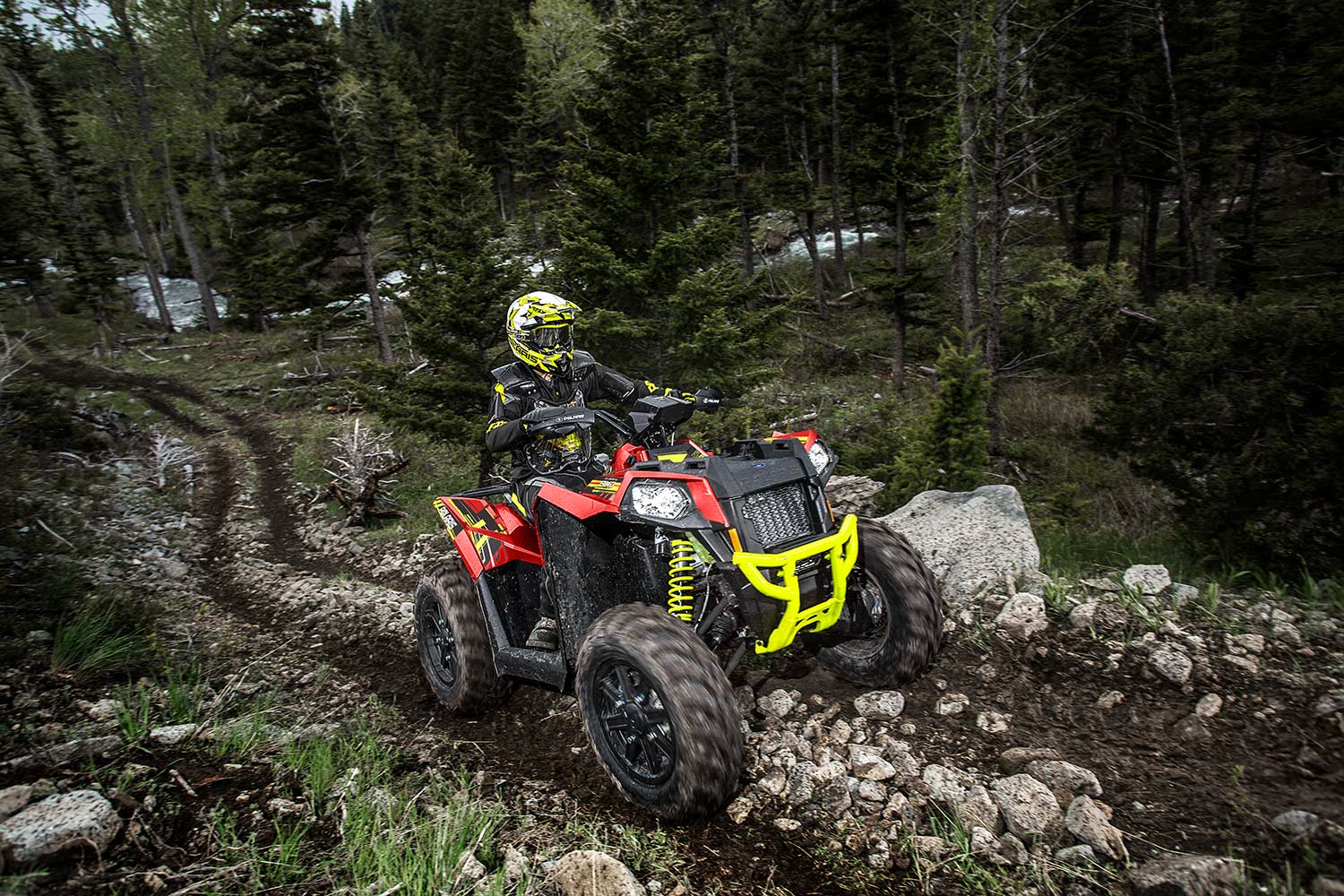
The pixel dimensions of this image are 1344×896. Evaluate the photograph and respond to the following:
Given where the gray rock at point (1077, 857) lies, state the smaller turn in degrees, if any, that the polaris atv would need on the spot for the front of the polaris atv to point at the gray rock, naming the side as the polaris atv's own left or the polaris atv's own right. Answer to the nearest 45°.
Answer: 0° — it already faces it

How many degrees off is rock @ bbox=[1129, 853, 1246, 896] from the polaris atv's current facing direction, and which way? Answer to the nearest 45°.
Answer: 0° — it already faces it

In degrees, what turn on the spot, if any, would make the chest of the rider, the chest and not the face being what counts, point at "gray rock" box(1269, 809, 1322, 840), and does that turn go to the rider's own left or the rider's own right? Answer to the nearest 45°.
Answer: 0° — they already face it

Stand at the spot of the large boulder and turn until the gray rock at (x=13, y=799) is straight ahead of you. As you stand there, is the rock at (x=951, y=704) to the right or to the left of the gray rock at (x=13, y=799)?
left

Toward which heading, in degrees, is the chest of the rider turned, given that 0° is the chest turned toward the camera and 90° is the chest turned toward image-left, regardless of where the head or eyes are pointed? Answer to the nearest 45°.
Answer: approximately 315°

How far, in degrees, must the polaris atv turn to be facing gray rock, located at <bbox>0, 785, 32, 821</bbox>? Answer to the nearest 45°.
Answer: approximately 135° to its right

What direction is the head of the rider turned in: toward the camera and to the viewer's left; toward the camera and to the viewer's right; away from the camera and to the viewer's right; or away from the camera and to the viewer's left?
toward the camera and to the viewer's right

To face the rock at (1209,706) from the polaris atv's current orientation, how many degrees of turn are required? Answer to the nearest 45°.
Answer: approximately 45° to its left

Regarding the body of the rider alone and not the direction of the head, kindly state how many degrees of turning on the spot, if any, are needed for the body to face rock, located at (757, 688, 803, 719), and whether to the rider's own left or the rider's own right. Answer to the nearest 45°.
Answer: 0° — they already face it

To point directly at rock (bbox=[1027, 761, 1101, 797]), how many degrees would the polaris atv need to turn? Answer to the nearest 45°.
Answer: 0° — it already faces it

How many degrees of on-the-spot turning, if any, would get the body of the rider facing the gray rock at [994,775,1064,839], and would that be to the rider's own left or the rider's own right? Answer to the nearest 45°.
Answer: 0° — they already face it

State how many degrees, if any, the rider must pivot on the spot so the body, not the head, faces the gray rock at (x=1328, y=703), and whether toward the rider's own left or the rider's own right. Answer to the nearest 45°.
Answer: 0° — they already face it
